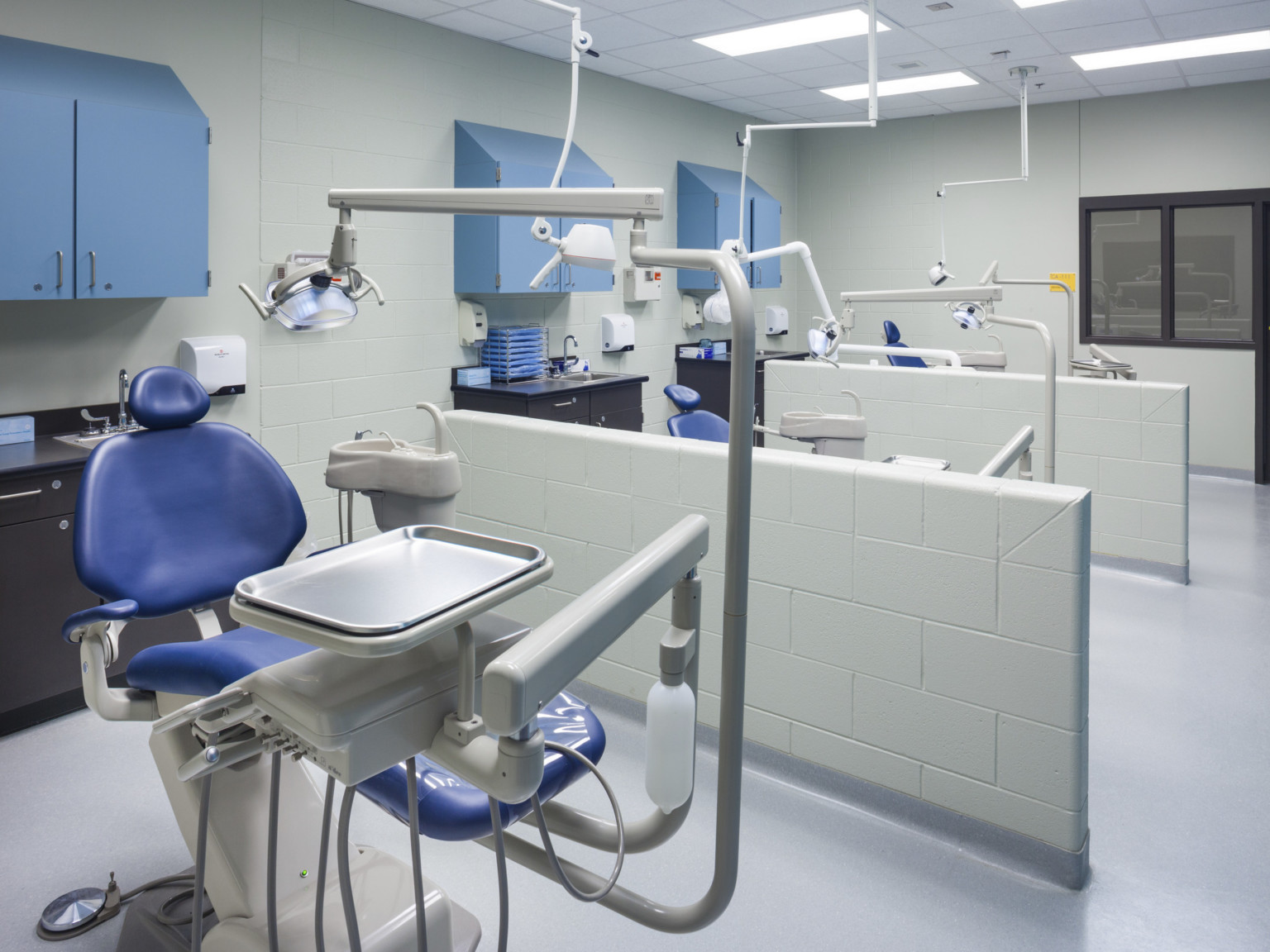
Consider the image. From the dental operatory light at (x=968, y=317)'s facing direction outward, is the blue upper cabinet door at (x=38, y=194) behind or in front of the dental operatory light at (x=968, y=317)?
in front

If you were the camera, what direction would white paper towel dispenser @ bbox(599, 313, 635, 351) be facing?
facing the viewer and to the right of the viewer

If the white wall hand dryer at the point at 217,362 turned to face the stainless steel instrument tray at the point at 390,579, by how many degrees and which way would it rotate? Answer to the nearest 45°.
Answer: approximately 45° to its right

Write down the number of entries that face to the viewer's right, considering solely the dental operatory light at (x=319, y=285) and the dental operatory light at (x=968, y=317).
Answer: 0

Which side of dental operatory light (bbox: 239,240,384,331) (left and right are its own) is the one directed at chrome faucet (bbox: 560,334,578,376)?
back

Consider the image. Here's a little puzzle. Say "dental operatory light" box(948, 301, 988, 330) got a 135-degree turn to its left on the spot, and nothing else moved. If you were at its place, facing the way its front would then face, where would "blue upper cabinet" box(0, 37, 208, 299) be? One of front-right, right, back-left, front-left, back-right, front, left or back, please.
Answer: back-right

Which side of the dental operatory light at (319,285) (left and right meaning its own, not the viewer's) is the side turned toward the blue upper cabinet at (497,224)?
back

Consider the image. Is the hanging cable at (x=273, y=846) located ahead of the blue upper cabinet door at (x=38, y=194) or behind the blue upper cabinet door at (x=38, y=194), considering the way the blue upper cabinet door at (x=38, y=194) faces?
ahead
